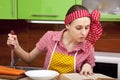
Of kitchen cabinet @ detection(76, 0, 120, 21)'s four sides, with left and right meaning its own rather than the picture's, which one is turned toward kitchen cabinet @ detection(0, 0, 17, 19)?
right

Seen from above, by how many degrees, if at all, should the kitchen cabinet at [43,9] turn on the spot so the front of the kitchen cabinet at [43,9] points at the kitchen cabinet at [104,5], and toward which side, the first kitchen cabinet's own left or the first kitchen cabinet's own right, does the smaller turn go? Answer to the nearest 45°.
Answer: approximately 90° to the first kitchen cabinet's own left

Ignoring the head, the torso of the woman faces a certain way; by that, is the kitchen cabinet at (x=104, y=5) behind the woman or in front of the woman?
behind

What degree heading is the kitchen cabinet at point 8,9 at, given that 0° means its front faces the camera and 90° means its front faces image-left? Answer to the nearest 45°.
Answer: approximately 0°
